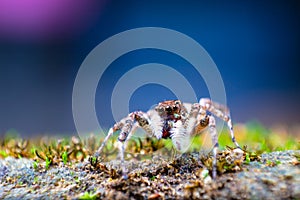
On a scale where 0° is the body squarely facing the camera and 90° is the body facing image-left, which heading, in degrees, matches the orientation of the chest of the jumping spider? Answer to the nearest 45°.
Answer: approximately 0°
